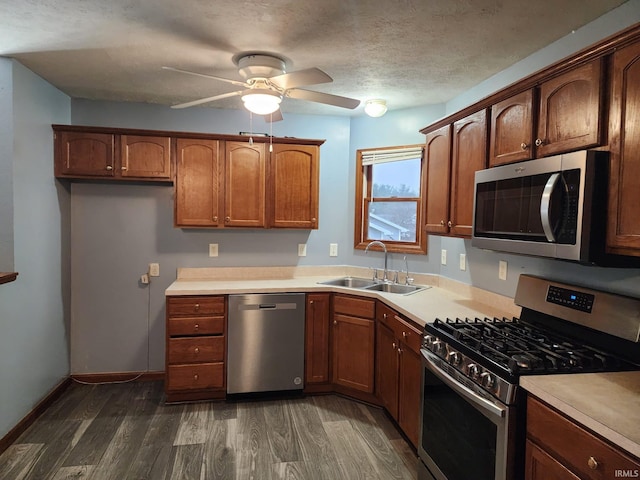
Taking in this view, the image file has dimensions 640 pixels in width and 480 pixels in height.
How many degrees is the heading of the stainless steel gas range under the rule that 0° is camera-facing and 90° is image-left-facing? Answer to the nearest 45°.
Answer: approximately 45°

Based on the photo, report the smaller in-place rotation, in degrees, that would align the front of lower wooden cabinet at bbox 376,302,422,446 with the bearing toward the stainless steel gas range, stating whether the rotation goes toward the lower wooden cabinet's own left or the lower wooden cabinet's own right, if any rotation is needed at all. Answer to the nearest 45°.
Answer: approximately 90° to the lower wooden cabinet's own left

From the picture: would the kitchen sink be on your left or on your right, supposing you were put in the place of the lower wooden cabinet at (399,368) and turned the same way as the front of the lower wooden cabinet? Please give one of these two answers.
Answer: on your right

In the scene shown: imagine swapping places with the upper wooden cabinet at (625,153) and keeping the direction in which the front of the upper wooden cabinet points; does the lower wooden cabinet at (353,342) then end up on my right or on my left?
on my right

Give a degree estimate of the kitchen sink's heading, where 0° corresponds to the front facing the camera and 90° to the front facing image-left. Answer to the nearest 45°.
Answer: approximately 45°

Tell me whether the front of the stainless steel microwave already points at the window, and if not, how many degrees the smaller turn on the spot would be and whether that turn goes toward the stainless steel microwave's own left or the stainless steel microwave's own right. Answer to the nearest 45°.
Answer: approximately 90° to the stainless steel microwave's own right

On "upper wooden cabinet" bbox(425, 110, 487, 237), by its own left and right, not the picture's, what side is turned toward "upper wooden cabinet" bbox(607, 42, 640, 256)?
left
